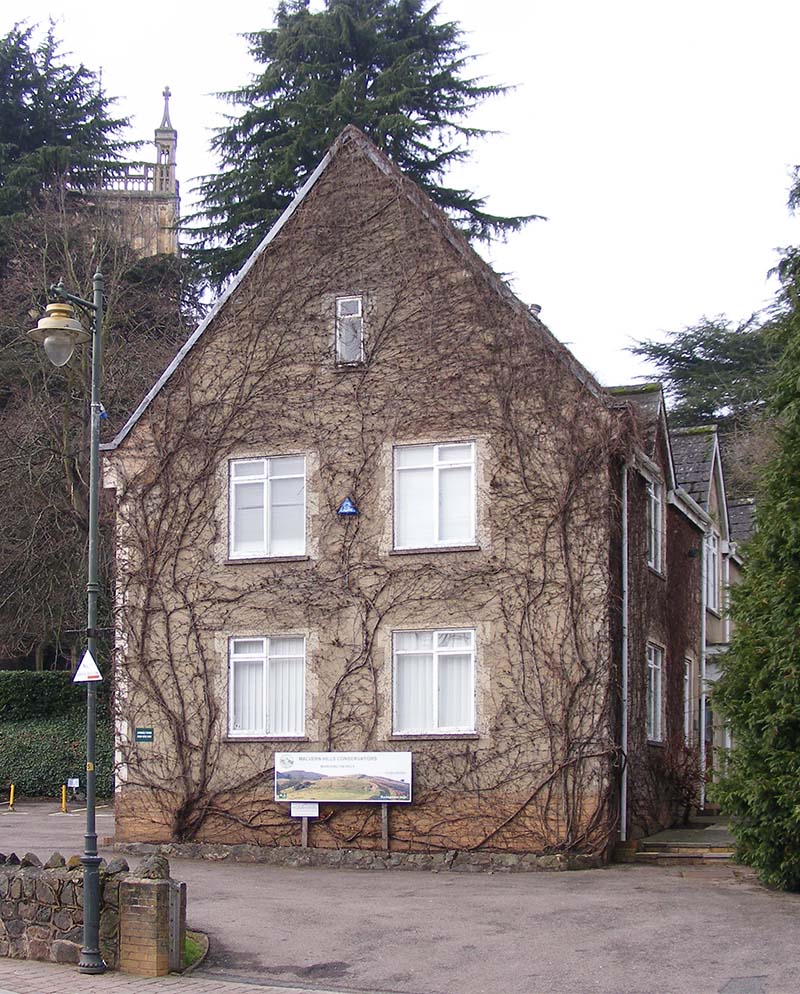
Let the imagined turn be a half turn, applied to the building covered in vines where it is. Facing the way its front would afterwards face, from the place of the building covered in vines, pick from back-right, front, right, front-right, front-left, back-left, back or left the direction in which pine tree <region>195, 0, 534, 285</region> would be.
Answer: front

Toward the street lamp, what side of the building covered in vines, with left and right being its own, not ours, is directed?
front

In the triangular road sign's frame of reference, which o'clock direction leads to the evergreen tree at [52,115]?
The evergreen tree is roughly at 6 o'clock from the triangular road sign.

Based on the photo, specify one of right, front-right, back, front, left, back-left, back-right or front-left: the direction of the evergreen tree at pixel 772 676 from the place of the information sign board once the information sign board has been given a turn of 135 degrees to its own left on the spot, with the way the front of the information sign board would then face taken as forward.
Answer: right

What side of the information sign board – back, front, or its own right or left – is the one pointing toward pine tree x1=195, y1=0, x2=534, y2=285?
back

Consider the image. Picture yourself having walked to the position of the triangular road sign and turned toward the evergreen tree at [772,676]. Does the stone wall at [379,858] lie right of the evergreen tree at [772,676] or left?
left

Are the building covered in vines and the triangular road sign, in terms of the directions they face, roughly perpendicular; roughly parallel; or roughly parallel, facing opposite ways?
roughly parallel

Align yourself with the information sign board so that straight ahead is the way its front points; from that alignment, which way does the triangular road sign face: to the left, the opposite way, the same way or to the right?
the same way

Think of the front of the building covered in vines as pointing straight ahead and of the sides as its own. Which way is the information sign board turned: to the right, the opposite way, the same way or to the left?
the same way

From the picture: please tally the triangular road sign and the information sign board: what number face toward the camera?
2

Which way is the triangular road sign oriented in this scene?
toward the camera
